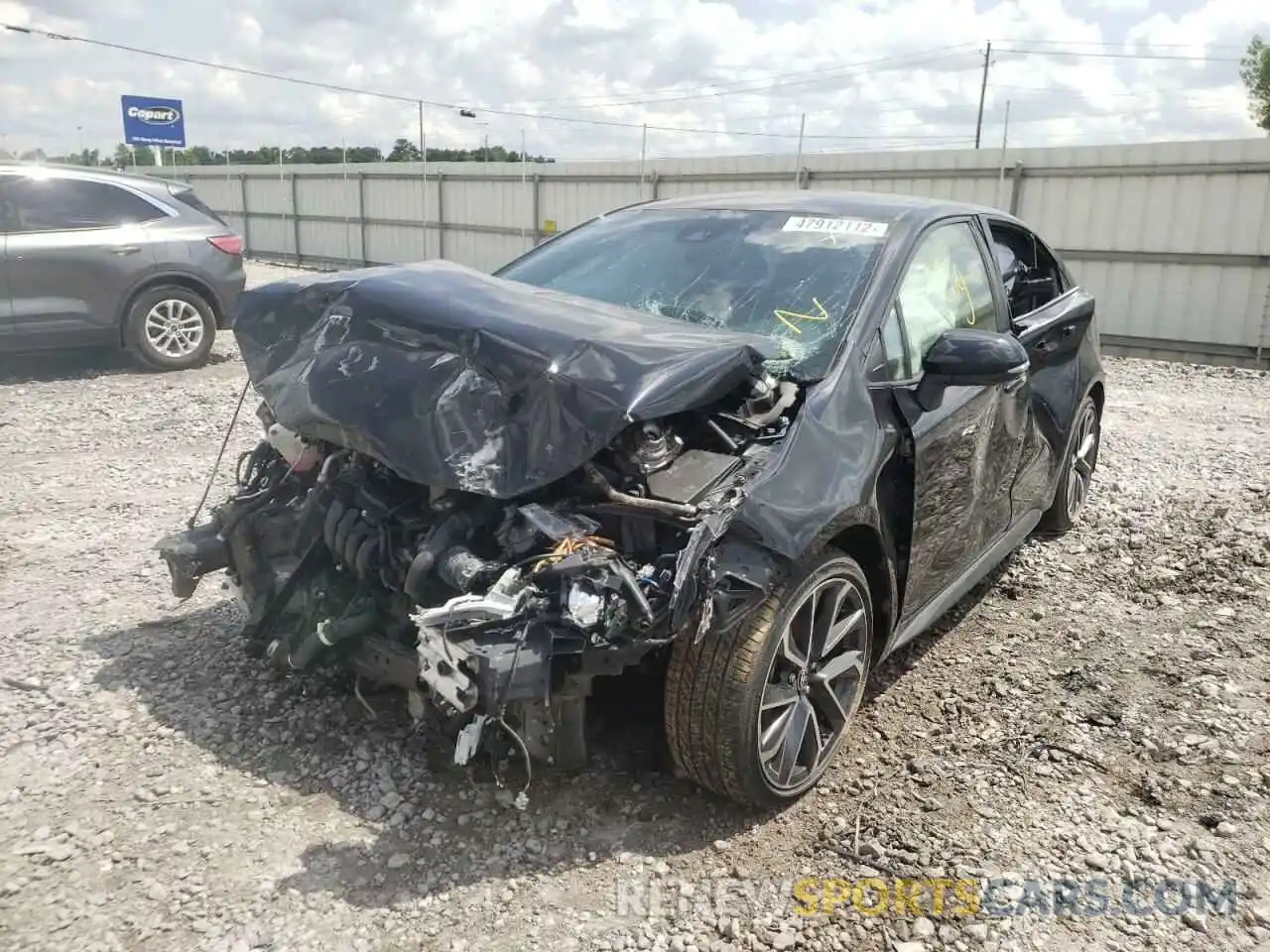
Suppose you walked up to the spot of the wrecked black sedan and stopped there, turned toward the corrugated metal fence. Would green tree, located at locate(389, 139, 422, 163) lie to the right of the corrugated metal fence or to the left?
left

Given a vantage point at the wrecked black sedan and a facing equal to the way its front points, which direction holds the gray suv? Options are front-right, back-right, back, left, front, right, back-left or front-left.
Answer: right

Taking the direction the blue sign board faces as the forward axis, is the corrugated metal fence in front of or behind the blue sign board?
in front

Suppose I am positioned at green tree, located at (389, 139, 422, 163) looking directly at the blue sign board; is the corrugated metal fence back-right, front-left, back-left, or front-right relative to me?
front-left

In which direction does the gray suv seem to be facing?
to the viewer's left

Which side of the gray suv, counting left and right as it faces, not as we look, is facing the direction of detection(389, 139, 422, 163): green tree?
right

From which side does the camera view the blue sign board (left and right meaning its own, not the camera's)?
front

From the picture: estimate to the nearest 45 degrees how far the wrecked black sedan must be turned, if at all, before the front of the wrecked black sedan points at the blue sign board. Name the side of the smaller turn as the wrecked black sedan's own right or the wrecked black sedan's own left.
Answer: approximately 90° to the wrecked black sedan's own right

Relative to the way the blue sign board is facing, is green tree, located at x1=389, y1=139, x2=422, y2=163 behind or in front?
behind

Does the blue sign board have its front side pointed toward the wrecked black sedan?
yes

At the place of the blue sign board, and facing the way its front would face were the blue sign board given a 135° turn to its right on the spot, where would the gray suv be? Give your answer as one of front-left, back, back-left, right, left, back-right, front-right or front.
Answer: back-left
